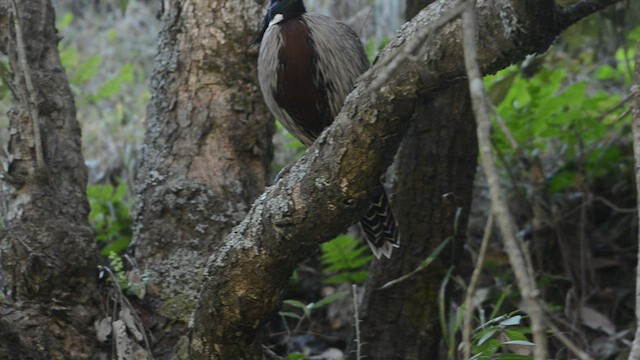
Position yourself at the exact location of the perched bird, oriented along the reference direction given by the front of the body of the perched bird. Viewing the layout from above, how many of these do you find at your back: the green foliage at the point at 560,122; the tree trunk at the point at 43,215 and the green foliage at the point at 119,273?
1

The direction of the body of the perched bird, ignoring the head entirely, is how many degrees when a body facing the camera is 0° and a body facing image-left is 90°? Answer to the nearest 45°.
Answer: approximately 45°

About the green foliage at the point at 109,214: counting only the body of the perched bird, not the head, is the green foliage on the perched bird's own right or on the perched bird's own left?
on the perched bird's own right

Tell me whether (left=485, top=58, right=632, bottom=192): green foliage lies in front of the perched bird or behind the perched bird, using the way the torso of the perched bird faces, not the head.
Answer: behind
